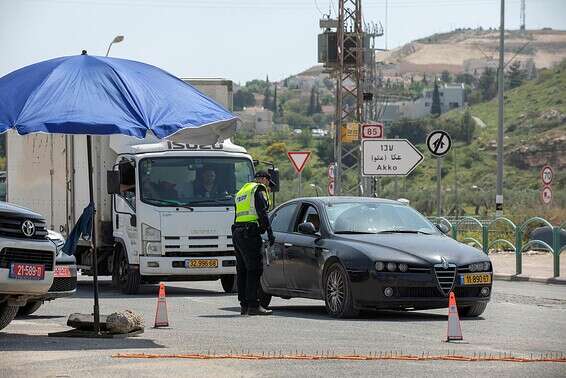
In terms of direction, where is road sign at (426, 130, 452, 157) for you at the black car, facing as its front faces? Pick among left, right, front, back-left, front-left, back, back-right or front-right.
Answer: back-left

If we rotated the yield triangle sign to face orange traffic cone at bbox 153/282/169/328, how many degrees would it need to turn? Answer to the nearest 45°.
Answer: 0° — it already faces it

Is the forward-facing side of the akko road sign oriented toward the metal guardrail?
no

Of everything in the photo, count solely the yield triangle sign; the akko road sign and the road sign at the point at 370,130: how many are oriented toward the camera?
3

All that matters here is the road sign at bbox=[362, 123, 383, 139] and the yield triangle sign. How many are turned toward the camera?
2

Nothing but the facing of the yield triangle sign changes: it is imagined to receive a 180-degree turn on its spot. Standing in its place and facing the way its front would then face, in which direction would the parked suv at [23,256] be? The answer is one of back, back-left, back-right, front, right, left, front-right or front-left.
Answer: back

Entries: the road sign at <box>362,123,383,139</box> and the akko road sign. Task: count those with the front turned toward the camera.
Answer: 2

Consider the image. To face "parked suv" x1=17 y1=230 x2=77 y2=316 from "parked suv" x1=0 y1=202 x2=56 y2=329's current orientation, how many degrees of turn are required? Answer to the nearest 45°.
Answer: approximately 135° to its left

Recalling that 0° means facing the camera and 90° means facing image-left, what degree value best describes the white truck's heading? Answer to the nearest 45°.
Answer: approximately 315°

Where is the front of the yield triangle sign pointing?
toward the camera

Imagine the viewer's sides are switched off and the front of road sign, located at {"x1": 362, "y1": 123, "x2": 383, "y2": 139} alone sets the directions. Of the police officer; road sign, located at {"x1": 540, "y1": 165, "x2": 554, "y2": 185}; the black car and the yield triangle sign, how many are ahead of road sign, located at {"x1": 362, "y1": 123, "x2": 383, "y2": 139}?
2

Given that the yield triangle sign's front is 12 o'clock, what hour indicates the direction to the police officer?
The police officer is roughly at 12 o'clock from the yield triangle sign.

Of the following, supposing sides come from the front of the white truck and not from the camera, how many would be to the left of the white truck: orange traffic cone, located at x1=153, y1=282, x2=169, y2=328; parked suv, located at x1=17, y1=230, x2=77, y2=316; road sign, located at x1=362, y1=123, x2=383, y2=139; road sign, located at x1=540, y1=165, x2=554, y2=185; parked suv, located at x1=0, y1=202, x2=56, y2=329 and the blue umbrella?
2

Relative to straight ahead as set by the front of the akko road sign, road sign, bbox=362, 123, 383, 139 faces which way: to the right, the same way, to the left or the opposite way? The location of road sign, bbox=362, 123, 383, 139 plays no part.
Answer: the same way

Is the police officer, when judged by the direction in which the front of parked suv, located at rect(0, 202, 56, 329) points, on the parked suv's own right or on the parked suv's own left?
on the parked suv's own left

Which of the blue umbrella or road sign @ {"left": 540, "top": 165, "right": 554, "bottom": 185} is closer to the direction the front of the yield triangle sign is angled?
the blue umbrella
